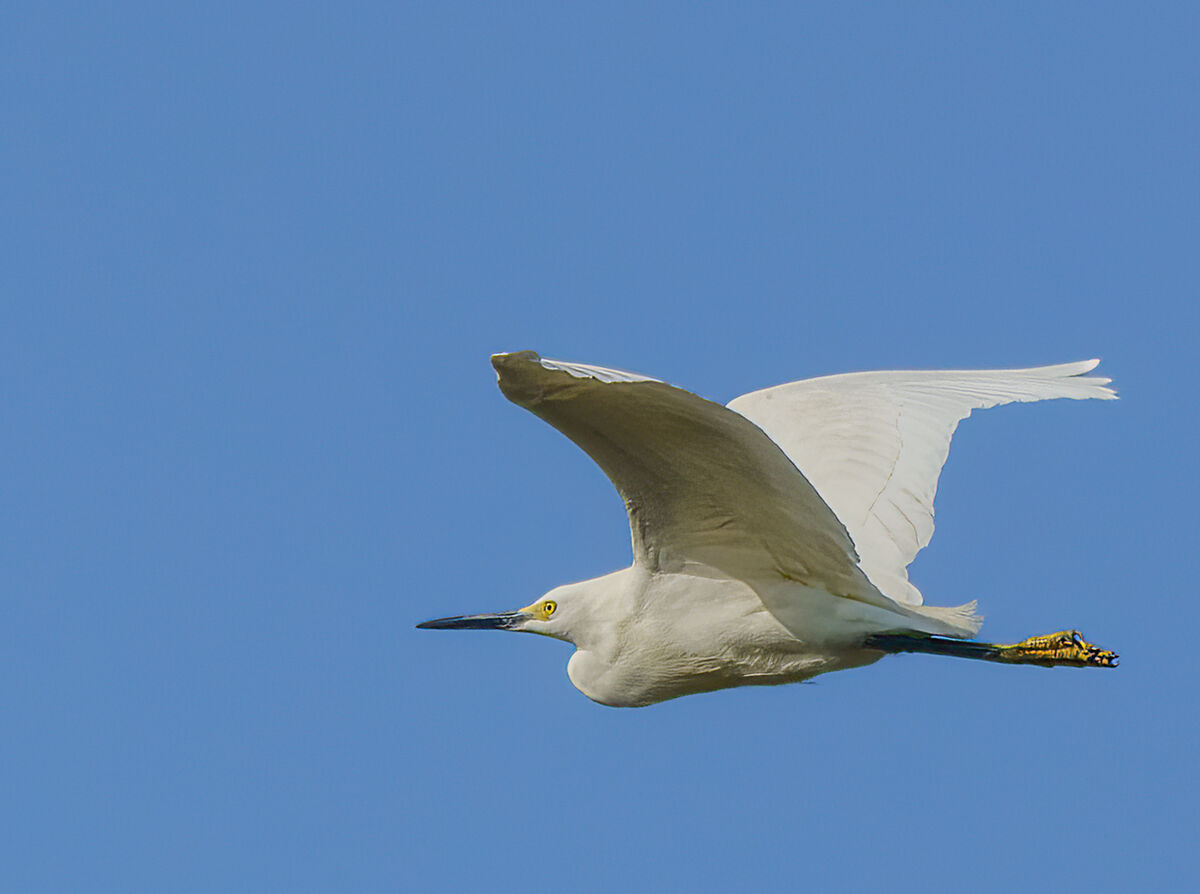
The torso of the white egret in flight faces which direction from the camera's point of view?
to the viewer's left
